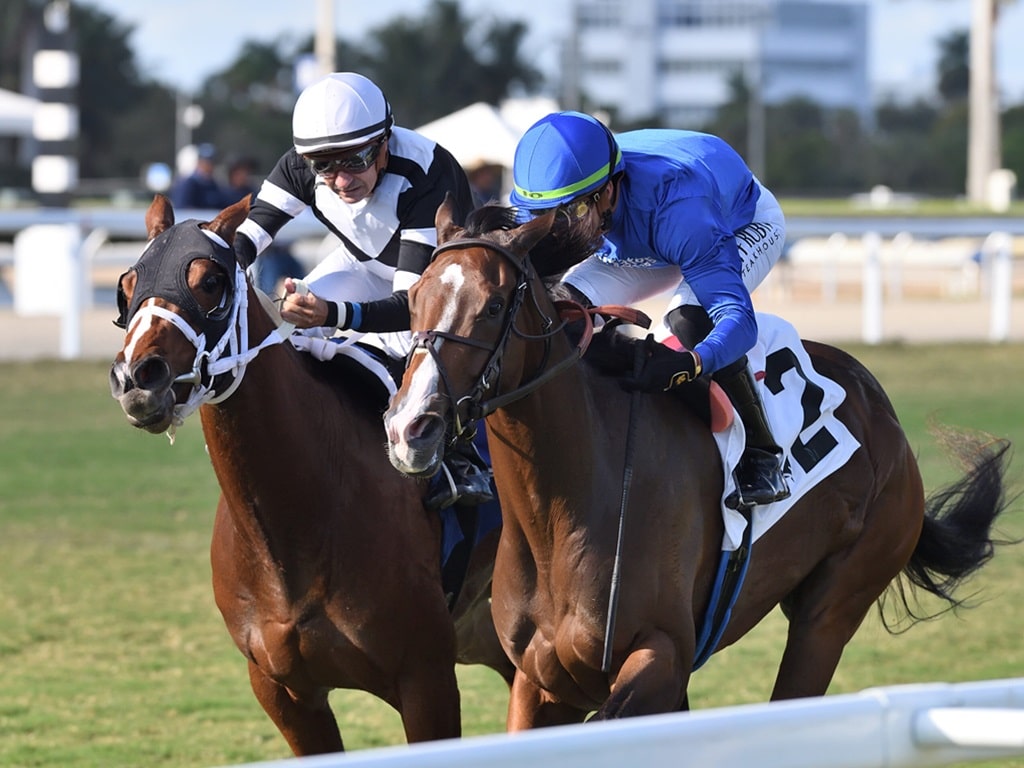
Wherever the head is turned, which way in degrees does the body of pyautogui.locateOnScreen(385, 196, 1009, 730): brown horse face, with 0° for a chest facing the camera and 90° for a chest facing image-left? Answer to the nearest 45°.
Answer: approximately 45°

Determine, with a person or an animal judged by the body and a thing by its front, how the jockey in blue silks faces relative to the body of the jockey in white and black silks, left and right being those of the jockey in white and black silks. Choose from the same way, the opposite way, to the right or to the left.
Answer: the same way

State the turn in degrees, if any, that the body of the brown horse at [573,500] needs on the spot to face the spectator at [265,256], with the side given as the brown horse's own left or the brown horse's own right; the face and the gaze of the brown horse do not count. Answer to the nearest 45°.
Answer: approximately 135° to the brown horse's own right

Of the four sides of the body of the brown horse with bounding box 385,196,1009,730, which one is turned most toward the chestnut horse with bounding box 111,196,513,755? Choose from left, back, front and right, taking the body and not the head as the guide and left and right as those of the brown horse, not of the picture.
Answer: right

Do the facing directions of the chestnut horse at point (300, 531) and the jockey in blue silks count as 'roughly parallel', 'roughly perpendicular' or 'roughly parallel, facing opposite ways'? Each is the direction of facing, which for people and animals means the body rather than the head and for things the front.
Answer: roughly parallel

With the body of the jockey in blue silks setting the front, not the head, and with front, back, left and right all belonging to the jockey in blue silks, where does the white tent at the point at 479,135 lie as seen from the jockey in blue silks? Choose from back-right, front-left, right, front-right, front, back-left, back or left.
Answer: back-right

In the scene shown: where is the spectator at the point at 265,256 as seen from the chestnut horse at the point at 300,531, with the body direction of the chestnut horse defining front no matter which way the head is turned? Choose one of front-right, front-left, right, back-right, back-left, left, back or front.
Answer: back-right

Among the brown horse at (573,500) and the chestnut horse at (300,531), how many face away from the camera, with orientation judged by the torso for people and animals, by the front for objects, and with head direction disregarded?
0

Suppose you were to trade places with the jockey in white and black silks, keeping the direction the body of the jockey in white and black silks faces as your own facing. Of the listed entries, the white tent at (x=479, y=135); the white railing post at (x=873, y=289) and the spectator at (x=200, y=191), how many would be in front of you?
0

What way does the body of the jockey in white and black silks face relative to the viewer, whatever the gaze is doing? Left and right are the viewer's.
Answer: facing the viewer and to the left of the viewer

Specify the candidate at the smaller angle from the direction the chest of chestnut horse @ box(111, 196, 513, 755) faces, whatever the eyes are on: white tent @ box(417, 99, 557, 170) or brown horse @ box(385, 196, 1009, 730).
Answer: the brown horse

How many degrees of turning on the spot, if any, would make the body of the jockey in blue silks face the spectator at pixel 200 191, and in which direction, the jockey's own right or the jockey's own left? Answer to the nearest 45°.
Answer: approximately 135° to the jockey's own right

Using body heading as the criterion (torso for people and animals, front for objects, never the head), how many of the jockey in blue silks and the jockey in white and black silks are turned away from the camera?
0

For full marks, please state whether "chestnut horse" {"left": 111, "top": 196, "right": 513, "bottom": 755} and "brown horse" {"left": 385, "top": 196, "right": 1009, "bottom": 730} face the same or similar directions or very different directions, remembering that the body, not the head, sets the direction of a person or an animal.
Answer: same or similar directions

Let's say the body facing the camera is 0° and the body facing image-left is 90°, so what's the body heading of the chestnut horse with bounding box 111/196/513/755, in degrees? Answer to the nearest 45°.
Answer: approximately 45°
